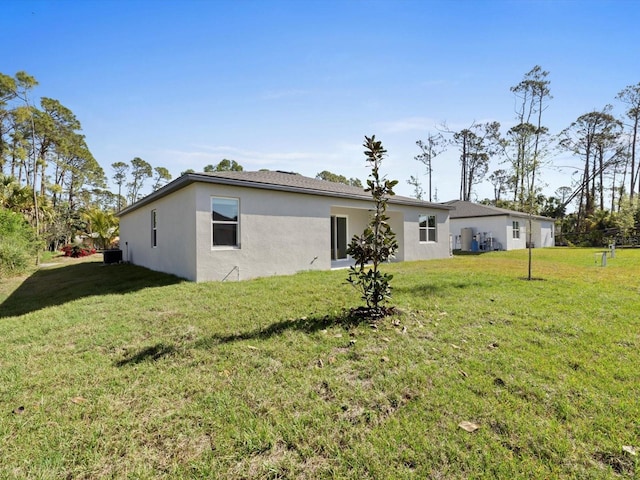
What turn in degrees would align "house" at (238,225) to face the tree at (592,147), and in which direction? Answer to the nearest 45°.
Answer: approximately 90° to its right

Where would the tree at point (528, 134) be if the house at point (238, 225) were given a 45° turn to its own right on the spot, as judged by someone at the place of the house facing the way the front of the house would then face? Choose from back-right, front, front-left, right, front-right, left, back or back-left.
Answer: right

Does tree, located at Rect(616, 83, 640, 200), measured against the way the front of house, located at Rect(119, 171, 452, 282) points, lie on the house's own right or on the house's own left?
on the house's own right

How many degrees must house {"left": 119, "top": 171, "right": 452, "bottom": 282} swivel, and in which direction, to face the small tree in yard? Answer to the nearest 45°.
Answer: approximately 180°

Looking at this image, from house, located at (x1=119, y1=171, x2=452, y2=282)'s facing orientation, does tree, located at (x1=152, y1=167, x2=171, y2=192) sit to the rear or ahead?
ahead

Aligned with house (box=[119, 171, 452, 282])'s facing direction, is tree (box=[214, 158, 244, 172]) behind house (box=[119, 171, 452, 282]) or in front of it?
in front

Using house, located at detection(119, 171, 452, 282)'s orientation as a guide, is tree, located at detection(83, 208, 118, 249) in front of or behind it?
in front
